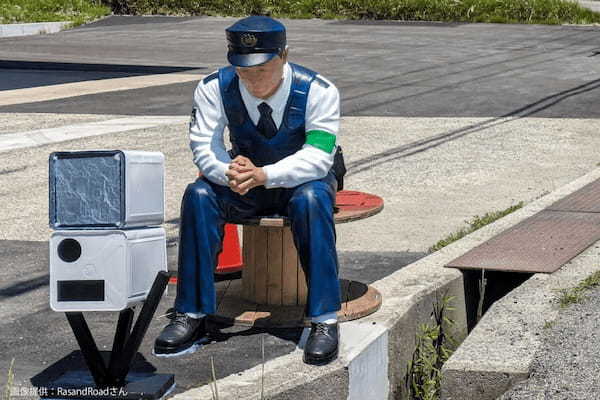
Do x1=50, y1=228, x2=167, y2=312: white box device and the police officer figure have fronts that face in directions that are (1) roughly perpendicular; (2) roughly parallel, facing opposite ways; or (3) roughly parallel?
roughly parallel

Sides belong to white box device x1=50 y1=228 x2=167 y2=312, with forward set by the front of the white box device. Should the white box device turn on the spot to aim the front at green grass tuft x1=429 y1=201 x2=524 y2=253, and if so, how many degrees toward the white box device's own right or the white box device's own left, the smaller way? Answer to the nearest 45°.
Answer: approximately 135° to the white box device's own left

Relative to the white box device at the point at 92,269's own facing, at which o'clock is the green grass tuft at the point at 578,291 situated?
The green grass tuft is roughly at 8 o'clock from the white box device.

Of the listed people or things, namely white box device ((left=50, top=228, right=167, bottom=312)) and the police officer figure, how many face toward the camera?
2

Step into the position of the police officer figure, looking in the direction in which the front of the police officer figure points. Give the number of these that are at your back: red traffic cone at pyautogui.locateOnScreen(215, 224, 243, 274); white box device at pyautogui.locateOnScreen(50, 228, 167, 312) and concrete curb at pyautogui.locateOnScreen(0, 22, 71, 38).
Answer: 2

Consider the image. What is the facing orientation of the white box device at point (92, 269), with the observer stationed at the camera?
facing the viewer

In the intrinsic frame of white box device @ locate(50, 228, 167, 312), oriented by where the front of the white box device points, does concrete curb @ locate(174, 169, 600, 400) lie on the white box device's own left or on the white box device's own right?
on the white box device's own left

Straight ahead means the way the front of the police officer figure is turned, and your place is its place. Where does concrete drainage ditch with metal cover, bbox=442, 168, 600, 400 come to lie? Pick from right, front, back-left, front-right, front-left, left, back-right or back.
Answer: left

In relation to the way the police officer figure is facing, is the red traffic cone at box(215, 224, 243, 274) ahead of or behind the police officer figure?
behind

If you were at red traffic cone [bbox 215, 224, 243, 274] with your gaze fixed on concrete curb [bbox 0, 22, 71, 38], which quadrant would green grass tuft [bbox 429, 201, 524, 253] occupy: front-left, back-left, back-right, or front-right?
front-right

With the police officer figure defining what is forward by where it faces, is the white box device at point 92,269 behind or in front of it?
in front

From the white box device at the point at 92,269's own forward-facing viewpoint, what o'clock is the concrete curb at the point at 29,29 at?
The concrete curb is roughly at 6 o'clock from the white box device.

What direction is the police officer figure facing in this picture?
toward the camera
